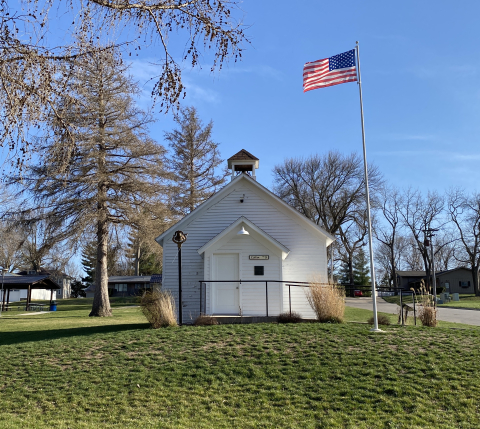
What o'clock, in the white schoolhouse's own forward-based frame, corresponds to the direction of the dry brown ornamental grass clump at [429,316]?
The dry brown ornamental grass clump is roughly at 10 o'clock from the white schoolhouse.

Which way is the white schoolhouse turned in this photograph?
toward the camera

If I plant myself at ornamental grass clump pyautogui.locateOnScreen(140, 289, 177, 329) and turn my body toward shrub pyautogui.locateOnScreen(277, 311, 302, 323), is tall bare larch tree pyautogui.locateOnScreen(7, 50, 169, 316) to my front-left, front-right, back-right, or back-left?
back-left

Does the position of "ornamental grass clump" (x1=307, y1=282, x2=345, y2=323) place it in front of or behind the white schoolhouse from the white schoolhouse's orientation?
in front

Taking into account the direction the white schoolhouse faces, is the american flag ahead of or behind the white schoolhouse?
ahead

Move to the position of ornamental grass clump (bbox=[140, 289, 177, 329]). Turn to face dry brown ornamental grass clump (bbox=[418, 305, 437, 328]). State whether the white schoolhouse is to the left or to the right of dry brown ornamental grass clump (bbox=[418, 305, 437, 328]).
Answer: left

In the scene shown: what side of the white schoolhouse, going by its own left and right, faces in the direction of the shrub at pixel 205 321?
front

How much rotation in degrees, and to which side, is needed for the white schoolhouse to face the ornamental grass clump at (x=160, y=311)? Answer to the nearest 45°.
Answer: approximately 45° to its right
